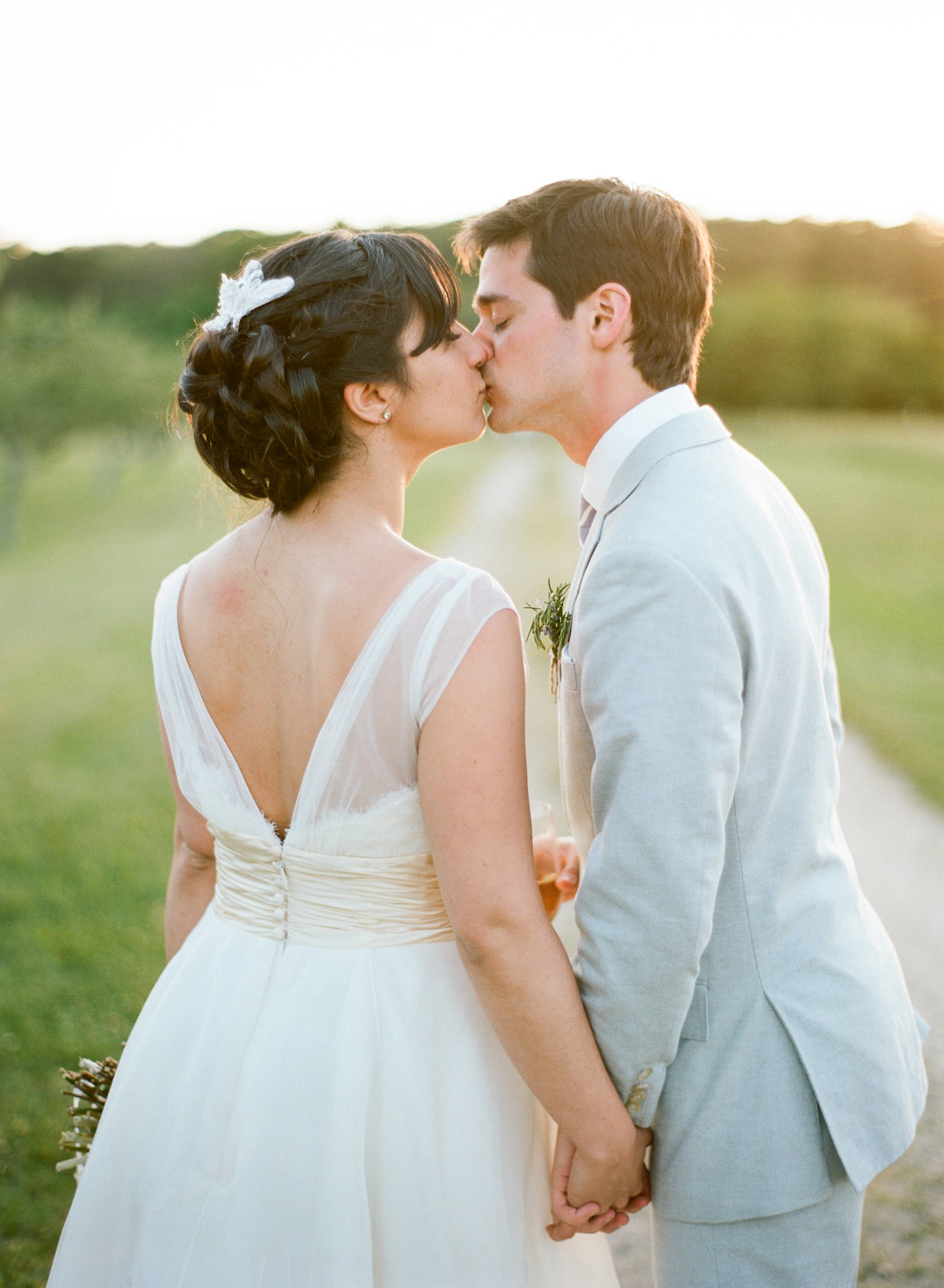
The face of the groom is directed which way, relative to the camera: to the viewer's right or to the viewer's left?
to the viewer's left

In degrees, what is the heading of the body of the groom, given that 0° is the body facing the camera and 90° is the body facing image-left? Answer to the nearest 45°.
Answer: approximately 90°
